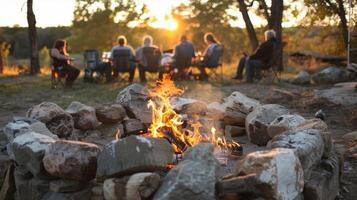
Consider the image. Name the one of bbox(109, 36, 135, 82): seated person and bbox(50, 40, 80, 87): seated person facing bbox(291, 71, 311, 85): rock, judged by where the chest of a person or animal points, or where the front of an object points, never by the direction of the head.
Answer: bbox(50, 40, 80, 87): seated person

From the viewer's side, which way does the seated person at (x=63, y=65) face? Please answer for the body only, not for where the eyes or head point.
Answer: to the viewer's right

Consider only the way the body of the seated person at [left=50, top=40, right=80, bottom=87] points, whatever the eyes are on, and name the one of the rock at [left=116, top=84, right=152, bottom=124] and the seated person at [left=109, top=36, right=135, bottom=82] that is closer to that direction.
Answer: the seated person

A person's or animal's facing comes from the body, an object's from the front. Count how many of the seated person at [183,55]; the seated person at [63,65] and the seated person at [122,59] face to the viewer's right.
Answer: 1

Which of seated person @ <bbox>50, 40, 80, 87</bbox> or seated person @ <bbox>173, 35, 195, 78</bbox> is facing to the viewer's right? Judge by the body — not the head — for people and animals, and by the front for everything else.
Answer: seated person @ <bbox>50, 40, 80, 87</bbox>

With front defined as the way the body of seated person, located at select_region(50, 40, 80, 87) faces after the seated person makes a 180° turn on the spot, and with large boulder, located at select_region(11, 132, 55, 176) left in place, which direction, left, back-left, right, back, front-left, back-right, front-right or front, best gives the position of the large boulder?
left

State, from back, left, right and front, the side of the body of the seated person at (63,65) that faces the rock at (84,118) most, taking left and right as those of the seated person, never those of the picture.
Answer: right

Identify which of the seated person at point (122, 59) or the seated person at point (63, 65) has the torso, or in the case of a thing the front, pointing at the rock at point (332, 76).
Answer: the seated person at point (63, 65)

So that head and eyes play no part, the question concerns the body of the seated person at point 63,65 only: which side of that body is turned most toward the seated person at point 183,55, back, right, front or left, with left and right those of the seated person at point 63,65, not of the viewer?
front
